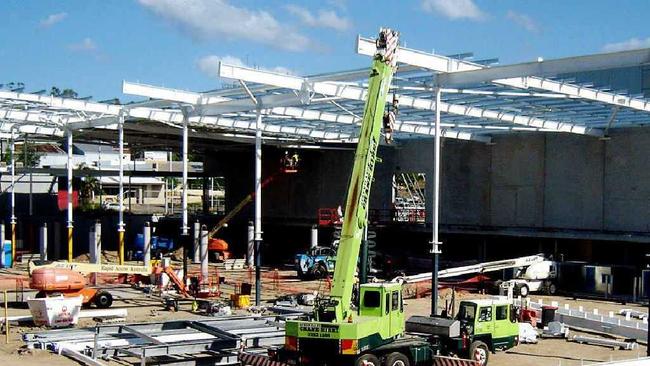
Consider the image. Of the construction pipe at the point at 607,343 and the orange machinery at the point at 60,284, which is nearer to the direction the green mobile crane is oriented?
the construction pipe

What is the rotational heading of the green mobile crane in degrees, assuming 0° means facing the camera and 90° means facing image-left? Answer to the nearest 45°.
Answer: approximately 225°

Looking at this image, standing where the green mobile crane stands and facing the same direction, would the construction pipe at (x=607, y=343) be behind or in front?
in front

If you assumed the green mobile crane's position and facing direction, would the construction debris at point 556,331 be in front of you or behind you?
in front

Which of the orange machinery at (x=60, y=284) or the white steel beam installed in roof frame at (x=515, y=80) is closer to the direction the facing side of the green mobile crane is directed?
the white steel beam installed in roof frame

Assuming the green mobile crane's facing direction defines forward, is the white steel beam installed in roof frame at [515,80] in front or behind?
in front

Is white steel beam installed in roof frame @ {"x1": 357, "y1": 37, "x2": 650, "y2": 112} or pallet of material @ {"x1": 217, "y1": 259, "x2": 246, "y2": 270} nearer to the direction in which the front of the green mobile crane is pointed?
the white steel beam installed in roof frame

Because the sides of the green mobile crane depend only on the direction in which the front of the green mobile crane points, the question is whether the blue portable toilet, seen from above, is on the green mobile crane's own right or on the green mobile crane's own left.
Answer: on the green mobile crane's own left
